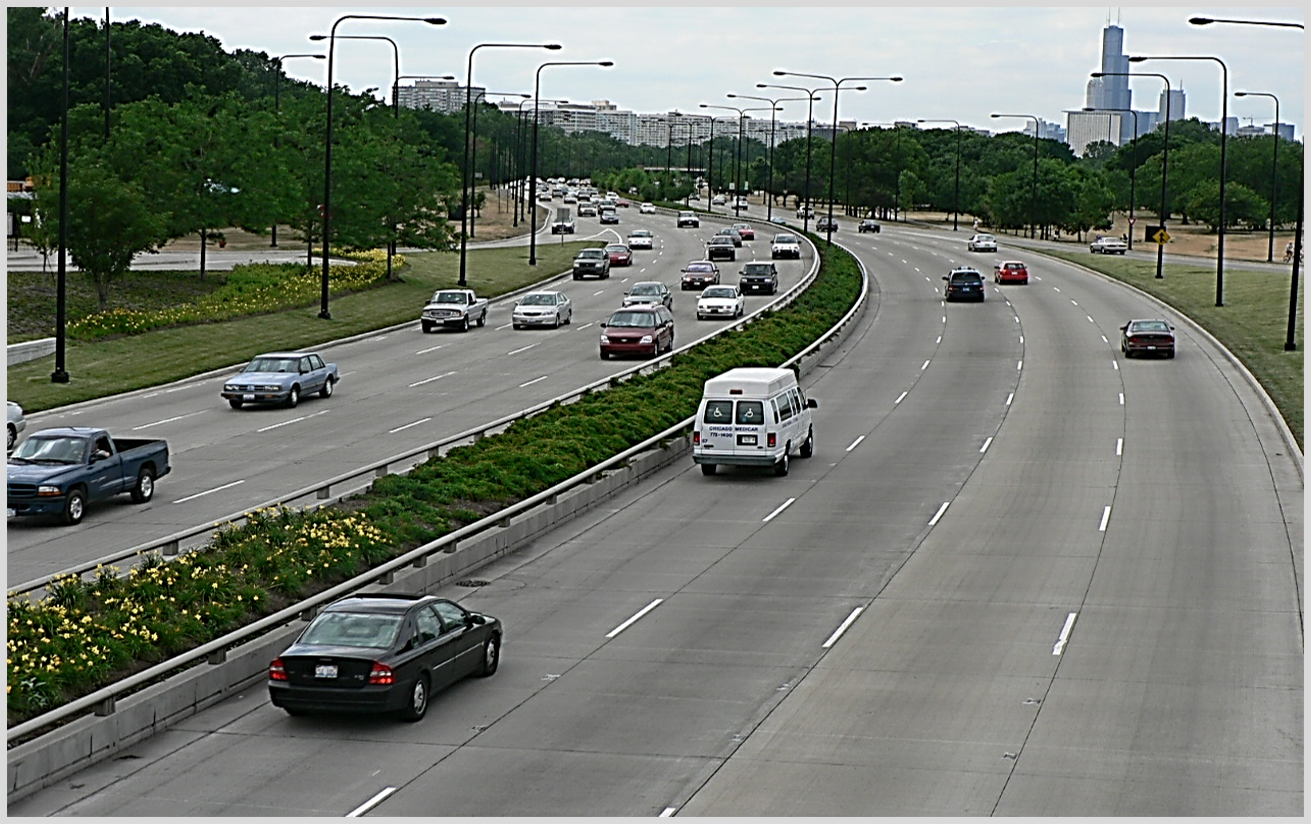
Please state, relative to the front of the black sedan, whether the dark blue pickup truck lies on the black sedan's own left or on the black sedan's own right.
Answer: on the black sedan's own left

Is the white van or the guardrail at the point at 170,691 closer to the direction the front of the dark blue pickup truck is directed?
the guardrail

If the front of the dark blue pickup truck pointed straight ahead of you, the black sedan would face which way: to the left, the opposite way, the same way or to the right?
the opposite way

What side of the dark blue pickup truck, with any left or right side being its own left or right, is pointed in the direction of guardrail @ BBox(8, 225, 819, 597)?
left

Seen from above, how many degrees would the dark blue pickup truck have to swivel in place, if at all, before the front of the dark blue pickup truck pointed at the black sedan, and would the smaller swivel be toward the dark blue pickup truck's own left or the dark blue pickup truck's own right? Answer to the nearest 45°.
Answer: approximately 45° to the dark blue pickup truck's own left

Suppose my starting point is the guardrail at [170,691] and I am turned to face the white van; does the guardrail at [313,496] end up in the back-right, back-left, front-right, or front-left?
front-left

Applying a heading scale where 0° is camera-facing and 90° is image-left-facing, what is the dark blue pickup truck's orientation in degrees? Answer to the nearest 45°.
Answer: approximately 45°

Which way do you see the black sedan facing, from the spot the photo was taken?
facing away from the viewer and to the right of the viewer
